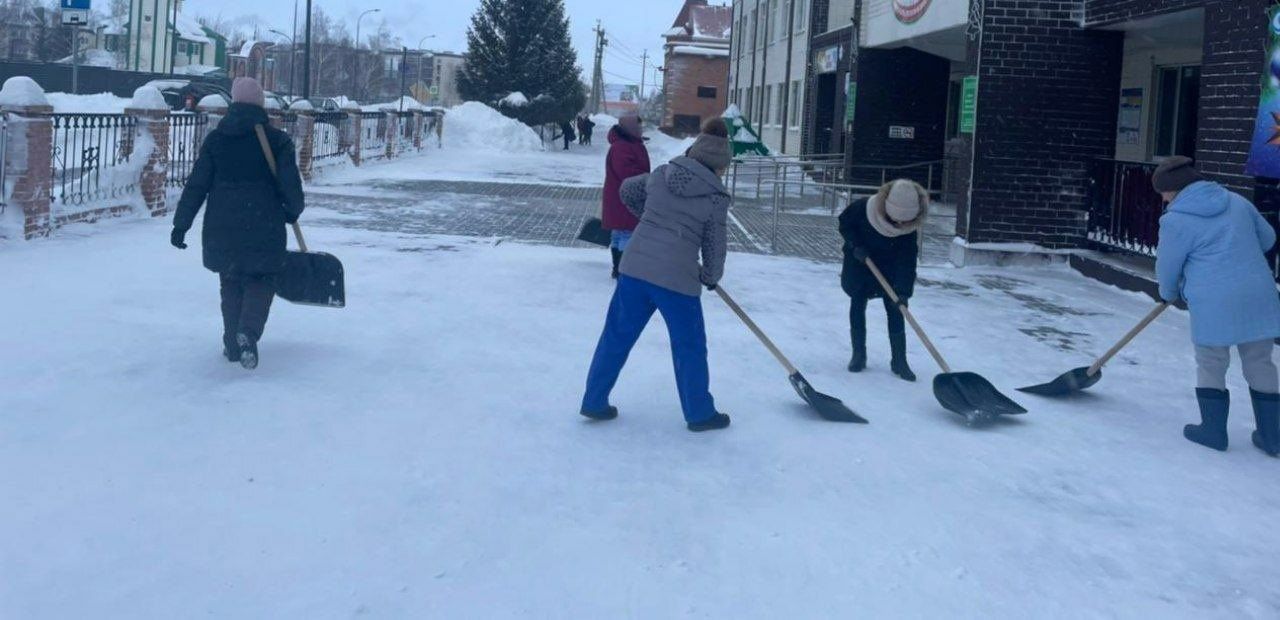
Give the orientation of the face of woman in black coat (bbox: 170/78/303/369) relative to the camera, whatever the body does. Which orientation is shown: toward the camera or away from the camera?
away from the camera

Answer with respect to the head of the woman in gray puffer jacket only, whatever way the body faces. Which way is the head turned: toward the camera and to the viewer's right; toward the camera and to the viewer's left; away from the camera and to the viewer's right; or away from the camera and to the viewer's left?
away from the camera and to the viewer's right

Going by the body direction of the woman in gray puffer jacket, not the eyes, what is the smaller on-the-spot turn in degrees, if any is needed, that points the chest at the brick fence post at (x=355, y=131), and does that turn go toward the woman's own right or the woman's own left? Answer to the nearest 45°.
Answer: approximately 45° to the woman's own left

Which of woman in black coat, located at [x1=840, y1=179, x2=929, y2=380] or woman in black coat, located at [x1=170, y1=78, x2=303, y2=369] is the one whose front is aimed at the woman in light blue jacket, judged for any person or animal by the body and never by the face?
woman in black coat, located at [x1=840, y1=179, x2=929, y2=380]

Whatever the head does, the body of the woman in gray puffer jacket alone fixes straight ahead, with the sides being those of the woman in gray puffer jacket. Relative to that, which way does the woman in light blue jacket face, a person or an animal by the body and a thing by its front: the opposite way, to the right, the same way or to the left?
to the left

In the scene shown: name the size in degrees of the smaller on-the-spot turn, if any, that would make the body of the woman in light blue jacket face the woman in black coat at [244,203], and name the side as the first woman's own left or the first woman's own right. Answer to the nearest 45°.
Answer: approximately 45° to the first woman's own left

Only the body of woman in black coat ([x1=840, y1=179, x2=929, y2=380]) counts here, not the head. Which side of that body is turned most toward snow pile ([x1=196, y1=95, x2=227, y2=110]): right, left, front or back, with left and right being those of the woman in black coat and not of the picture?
back

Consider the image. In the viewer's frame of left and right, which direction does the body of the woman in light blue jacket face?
facing away from the viewer and to the left of the viewer

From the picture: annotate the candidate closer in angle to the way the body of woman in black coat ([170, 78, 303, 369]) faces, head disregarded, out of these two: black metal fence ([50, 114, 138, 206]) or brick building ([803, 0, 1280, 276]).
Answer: the black metal fence

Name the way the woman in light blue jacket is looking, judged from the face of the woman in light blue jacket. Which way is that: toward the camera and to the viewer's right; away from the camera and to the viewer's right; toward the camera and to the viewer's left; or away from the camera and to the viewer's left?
away from the camera and to the viewer's left

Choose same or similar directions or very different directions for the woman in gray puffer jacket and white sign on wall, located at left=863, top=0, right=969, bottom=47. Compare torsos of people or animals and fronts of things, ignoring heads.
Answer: very different directions

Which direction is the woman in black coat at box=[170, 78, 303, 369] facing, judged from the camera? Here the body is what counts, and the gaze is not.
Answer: away from the camera
